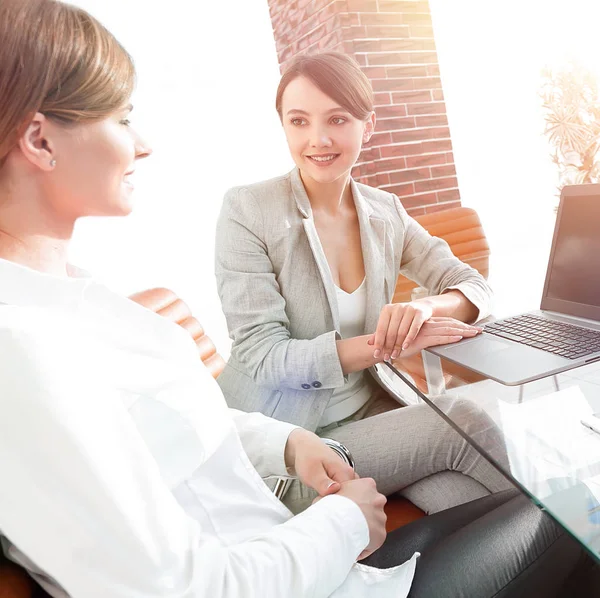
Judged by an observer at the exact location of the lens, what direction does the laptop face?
facing the viewer and to the left of the viewer

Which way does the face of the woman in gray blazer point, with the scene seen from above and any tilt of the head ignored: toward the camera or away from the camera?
toward the camera

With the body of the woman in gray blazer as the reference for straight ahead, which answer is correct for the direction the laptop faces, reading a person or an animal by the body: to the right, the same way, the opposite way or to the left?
to the right

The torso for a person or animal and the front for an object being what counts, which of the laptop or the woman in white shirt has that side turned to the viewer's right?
the woman in white shirt

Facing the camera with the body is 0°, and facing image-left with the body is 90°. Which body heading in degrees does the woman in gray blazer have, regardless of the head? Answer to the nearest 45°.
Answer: approximately 315°

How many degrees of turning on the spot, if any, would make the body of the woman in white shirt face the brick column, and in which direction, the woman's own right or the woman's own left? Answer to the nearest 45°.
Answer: approximately 90° to the woman's own left

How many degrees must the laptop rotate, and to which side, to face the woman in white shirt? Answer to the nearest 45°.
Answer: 0° — it already faces them

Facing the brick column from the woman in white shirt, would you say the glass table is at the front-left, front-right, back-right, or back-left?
front-right

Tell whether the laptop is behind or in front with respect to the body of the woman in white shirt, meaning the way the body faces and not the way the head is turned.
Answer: in front

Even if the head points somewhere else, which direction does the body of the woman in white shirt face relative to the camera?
to the viewer's right

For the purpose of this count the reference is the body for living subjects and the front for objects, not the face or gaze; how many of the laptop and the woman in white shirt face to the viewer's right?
1
